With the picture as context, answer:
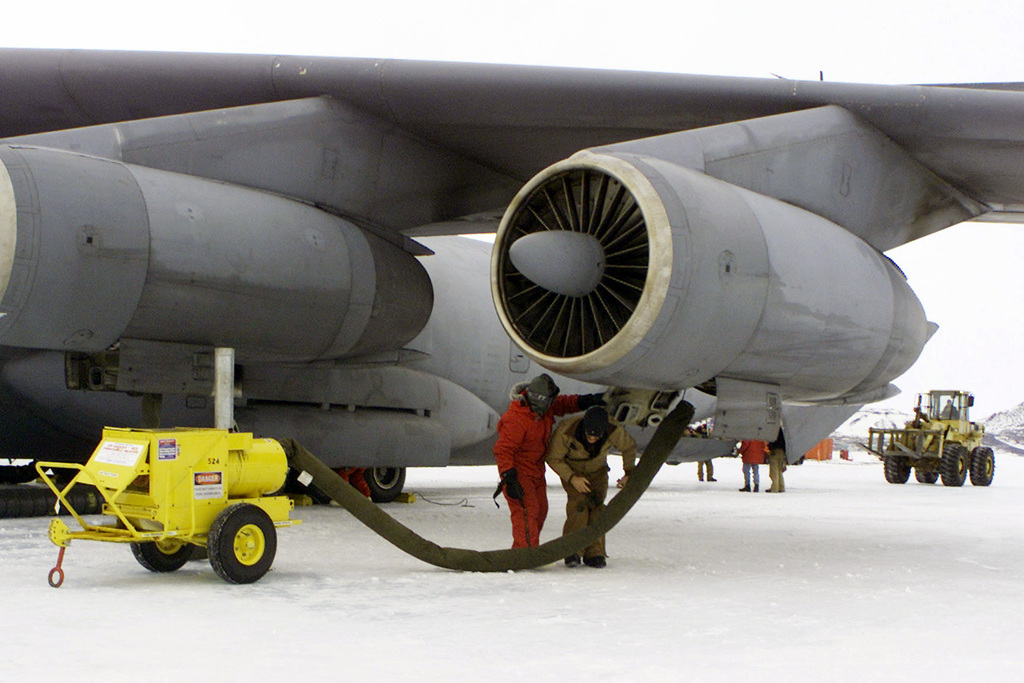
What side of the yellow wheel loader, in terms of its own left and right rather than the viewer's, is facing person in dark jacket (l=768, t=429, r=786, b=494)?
front

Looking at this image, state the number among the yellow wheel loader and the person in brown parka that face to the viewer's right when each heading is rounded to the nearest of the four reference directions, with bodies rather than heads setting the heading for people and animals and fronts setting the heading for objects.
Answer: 0

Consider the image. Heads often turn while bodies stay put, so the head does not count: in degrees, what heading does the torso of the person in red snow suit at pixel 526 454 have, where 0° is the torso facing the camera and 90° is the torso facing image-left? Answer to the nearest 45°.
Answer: approximately 315°

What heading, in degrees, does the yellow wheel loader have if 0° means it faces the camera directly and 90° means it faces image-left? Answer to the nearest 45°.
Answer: approximately 45°

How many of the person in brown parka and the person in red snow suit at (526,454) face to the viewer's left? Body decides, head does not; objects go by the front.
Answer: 0

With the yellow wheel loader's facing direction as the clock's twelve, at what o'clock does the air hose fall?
The air hose is roughly at 11 o'clock from the yellow wheel loader.

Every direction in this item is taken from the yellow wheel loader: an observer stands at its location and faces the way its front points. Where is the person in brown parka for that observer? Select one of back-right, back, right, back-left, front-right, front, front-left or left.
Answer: front-left

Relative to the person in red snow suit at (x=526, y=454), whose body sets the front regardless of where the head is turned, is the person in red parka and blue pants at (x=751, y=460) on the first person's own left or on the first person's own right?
on the first person's own left

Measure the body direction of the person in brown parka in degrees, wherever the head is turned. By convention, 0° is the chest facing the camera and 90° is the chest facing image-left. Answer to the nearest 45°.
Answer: approximately 0°
